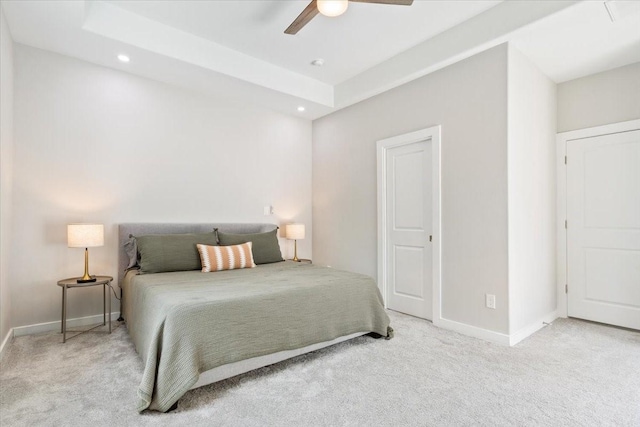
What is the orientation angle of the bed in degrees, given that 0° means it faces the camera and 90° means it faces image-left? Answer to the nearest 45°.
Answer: approximately 315°

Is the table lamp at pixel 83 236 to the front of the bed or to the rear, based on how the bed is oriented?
to the rear

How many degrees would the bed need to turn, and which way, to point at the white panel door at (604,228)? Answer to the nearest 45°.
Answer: approximately 45° to its left
